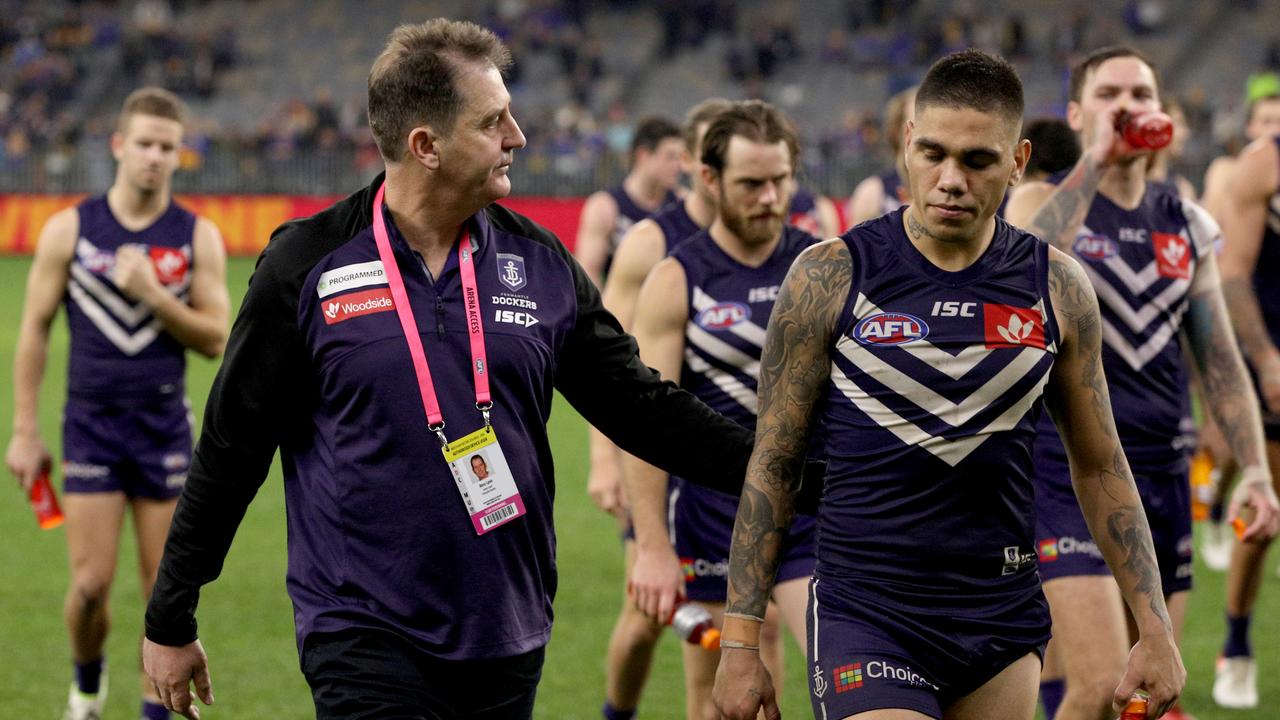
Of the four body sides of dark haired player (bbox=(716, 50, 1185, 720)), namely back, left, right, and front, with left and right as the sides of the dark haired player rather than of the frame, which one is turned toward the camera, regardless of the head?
front

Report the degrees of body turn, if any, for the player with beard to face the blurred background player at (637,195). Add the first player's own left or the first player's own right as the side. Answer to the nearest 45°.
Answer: approximately 135° to the first player's own left

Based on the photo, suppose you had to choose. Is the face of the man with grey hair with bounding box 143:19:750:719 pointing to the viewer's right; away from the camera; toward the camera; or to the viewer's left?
to the viewer's right

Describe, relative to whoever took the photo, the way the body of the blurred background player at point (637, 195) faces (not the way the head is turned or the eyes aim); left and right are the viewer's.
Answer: facing the viewer and to the right of the viewer

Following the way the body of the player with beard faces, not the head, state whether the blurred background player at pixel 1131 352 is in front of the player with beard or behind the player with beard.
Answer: in front

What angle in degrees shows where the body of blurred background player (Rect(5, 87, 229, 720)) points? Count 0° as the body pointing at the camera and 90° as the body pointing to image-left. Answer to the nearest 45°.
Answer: approximately 0°

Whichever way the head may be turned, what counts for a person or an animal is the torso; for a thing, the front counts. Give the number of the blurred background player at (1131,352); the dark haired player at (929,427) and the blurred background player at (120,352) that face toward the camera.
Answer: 3

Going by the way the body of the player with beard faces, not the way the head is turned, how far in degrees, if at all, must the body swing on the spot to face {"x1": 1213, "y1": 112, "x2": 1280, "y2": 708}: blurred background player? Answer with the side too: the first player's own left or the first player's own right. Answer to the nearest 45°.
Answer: approximately 90° to the first player's own left

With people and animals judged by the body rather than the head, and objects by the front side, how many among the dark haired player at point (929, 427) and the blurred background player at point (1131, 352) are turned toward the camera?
2

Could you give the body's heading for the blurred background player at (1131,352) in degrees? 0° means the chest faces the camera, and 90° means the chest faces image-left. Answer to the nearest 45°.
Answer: approximately 0°

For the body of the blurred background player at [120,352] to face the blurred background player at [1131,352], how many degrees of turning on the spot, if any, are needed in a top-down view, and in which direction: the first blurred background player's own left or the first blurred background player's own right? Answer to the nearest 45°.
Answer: approximately 45° to the first blurred background player's own left

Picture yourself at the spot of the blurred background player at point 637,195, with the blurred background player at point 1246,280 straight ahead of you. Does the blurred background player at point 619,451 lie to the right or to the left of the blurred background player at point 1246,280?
right
